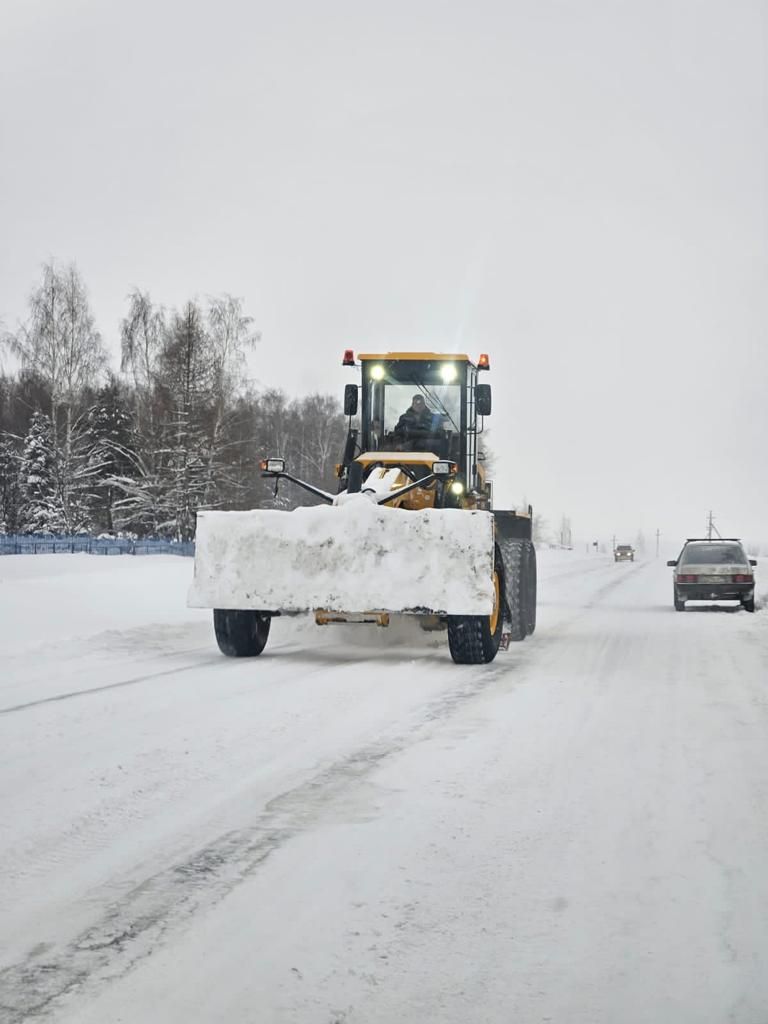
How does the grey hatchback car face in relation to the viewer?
away from the camera

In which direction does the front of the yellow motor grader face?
toward the camera

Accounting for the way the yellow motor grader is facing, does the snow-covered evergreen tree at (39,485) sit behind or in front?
behind

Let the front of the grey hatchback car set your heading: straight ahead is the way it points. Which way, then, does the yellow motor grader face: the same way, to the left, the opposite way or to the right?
the opposite way
